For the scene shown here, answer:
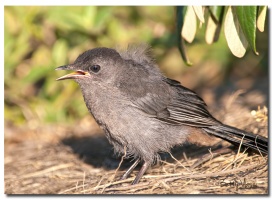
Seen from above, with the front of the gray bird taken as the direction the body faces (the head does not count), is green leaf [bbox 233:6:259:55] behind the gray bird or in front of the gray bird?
behind

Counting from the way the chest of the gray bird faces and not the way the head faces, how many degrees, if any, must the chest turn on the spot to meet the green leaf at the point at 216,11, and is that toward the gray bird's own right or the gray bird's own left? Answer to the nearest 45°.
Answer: approximately 180°

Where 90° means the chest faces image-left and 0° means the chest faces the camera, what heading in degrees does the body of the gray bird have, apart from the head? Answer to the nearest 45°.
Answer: approximately 90°
